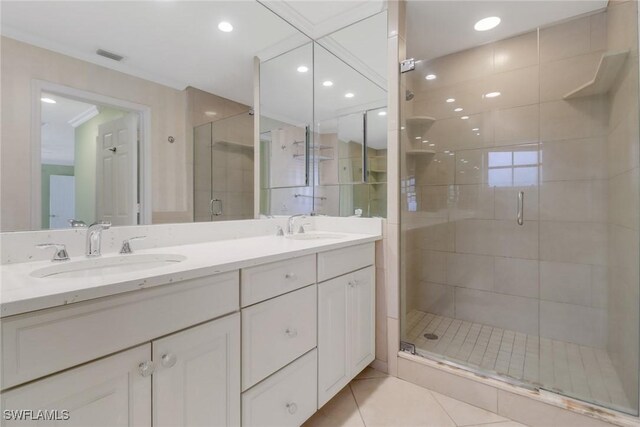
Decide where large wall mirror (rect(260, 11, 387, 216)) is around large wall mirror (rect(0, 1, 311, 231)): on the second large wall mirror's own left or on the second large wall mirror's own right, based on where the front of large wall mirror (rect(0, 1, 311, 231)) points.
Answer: on the second large wall mirror's own left

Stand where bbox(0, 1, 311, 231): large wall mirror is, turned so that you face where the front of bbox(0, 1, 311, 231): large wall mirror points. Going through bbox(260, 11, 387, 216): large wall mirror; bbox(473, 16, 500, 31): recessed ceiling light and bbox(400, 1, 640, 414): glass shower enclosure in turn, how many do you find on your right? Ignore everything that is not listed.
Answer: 0

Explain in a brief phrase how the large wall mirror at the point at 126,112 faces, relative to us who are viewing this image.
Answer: facing the viewer and to the right of the viewer

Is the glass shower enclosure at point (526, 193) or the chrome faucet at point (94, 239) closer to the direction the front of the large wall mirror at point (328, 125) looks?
the chrome faucet

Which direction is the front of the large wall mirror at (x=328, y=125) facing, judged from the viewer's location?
facing the viewer and to the left of the viewer

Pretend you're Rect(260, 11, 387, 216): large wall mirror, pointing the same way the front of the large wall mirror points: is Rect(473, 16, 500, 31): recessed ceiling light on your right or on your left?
on your left

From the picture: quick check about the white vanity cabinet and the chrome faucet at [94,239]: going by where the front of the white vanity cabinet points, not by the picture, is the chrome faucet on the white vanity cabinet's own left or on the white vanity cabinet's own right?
on the white vanity cabinet's own right

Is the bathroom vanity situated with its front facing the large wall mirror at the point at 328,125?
no

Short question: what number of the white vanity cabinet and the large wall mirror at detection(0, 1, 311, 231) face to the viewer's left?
0

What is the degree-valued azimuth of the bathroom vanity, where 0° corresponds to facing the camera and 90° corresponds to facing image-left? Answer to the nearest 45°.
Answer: approximately 315°

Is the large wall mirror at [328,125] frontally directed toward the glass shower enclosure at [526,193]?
no

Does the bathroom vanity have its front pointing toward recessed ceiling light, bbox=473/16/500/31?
no
